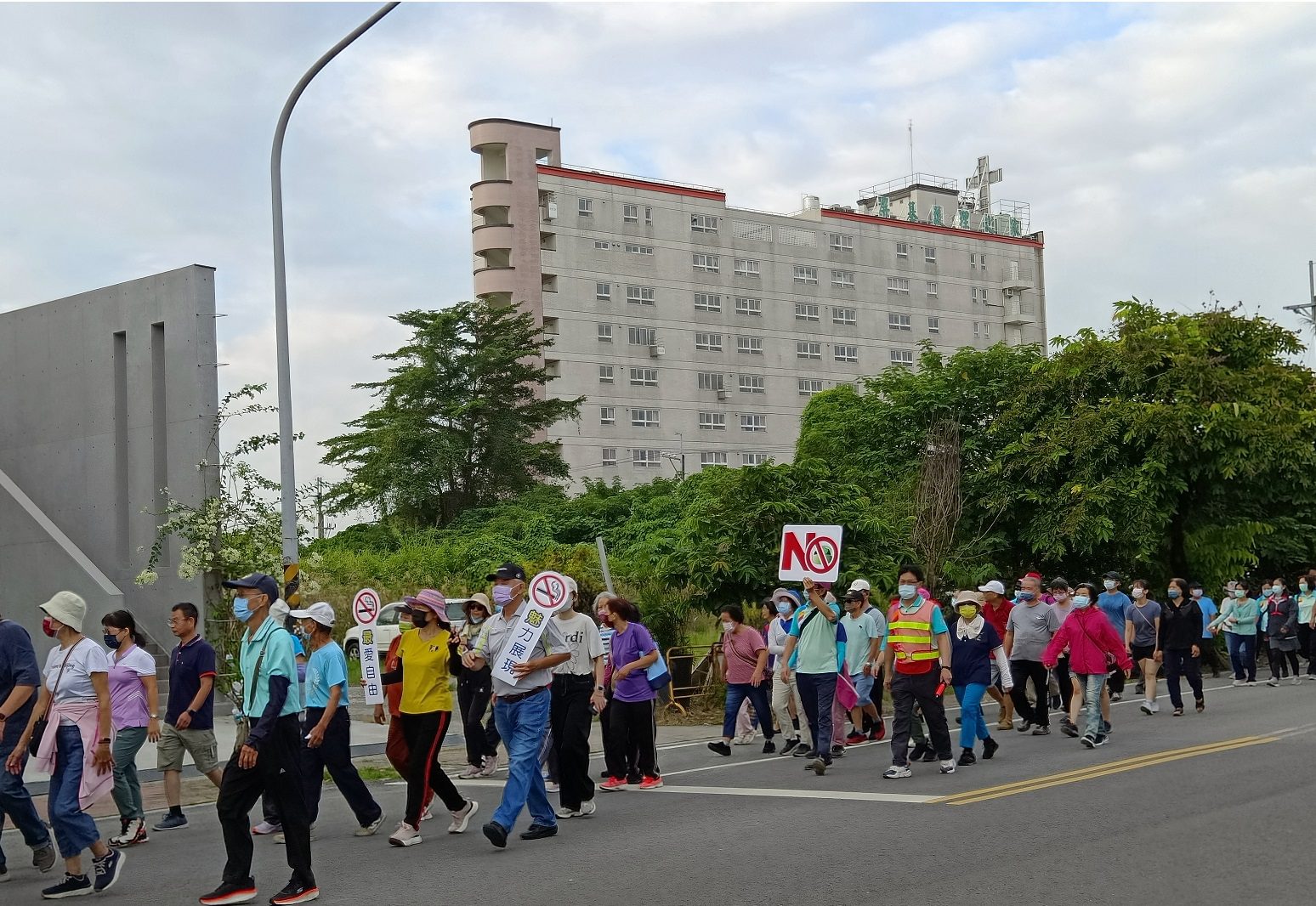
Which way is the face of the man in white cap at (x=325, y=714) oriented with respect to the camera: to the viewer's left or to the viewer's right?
to the viewer's left

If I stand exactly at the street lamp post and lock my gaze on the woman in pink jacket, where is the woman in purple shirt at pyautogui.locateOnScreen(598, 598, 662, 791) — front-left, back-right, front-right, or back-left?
front-right

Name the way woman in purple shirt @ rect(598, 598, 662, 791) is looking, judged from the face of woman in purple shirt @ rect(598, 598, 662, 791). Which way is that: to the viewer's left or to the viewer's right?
to the viewer's left

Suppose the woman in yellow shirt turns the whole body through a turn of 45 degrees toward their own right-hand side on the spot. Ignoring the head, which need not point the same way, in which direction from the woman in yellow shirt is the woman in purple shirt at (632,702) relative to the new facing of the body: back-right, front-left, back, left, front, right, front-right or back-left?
back-right

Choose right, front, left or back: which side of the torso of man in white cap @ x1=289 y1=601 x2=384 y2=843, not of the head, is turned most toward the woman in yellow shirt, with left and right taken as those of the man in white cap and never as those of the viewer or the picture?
back

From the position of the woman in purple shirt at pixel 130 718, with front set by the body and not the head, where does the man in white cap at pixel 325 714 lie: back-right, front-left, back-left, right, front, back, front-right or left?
left

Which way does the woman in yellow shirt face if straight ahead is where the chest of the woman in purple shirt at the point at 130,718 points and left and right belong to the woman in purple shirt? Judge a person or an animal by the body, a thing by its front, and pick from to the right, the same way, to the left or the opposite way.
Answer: the same way

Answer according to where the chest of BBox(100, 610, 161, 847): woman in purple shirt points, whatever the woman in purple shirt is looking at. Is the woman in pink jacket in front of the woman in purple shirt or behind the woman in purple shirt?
behind

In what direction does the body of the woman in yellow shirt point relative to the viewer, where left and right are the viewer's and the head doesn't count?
facing the viewer and to the left of the viewer

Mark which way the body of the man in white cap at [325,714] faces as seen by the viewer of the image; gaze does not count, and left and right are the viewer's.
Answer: facing to the left of the viewer

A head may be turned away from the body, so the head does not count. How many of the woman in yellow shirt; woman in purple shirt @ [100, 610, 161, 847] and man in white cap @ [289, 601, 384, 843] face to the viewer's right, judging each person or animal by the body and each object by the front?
0

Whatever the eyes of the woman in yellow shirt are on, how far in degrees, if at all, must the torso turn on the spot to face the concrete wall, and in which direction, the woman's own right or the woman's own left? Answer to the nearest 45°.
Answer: approximately 135° to the woman's own right

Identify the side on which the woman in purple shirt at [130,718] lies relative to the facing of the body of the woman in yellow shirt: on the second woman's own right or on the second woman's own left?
on the second woman's own right

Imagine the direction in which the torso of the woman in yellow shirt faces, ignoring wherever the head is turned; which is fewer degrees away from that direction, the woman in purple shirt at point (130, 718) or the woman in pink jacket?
the woman in purple shirt

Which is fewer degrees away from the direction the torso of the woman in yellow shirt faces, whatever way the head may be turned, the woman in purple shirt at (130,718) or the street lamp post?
the woman in purple shirt

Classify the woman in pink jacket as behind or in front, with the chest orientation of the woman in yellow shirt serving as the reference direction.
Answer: behind
